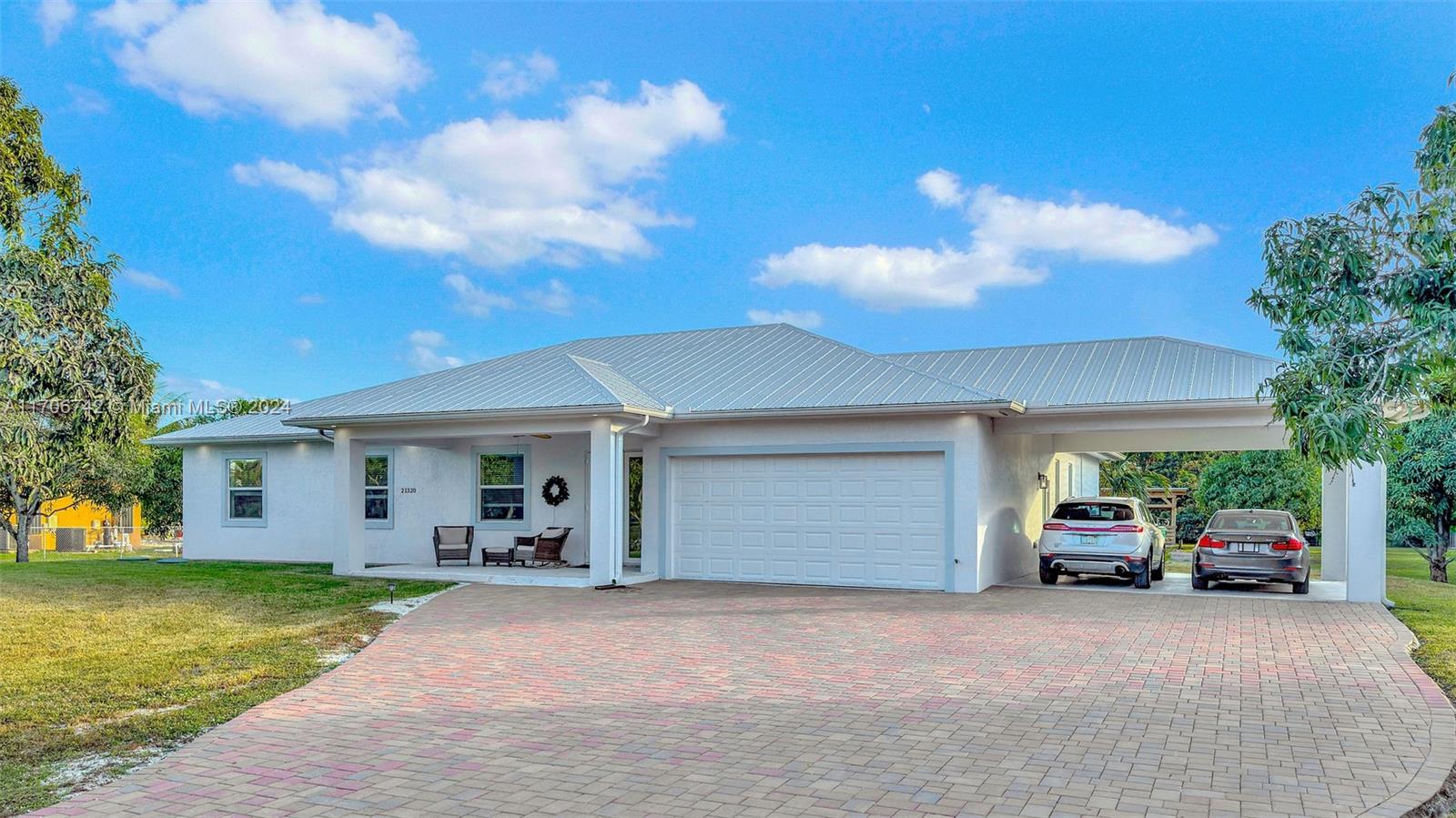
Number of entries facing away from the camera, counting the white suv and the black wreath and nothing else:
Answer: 1

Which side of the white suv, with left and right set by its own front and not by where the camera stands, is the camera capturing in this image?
back

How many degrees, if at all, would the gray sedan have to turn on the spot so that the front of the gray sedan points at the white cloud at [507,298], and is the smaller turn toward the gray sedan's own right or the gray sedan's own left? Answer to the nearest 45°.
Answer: approximately 45° to the gray sedan's own left

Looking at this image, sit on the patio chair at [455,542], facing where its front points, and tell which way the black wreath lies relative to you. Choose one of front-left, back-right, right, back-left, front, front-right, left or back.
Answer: left

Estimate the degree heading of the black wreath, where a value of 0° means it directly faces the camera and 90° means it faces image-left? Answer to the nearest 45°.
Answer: approximately 0°

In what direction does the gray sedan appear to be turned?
away from the camera

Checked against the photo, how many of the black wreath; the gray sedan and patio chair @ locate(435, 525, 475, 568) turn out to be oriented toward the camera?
2

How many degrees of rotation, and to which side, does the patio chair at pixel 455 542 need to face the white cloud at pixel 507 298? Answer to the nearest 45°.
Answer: approximately 180°
